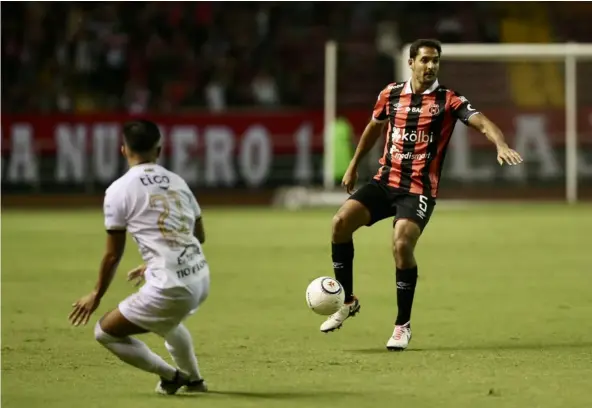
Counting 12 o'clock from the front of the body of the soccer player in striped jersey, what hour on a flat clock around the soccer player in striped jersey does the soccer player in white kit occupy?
The soccer player in white kit is roughly at 1 o'clock from the soccer player in striped jersey.

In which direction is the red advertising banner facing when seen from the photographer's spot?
facing the viewer

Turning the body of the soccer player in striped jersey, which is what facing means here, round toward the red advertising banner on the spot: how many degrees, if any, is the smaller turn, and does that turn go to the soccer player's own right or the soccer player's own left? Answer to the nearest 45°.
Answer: approximately 180°

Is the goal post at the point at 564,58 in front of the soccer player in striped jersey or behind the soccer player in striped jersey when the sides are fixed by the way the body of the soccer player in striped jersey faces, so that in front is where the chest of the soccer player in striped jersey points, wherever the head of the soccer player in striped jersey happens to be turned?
behind

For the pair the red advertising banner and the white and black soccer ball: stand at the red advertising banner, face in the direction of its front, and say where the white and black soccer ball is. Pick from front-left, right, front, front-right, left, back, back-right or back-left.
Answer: front

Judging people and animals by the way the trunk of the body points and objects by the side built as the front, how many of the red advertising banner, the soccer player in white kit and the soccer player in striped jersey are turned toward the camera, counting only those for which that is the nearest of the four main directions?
2

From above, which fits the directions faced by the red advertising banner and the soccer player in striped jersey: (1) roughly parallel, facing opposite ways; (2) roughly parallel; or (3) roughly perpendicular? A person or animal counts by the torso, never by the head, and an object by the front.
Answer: roughly parallel

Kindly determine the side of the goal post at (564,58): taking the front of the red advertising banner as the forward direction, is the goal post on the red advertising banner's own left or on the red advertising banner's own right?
on the red advertising banner's own left

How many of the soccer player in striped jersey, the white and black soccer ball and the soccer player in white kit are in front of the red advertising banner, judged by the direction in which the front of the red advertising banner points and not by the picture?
3

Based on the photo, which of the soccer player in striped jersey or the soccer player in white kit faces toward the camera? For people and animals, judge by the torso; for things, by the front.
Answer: the soccer player in striped jersey

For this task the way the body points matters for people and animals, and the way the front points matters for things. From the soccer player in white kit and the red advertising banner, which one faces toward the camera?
the red advertising banner
